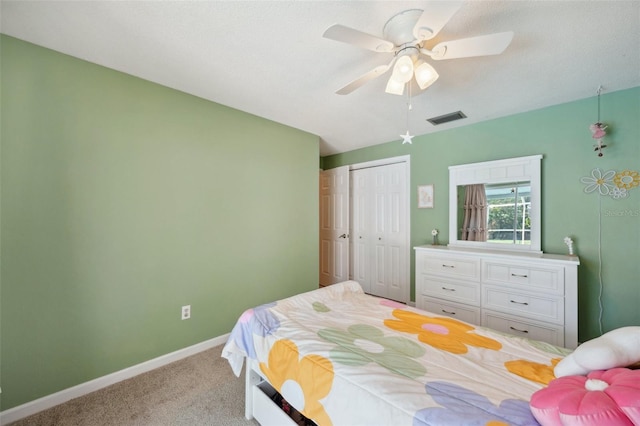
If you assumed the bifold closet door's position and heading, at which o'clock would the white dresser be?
The white dresser is roughly at 9 o'clock from the bifold closet door.

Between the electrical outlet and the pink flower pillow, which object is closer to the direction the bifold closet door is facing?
the electrical outlet

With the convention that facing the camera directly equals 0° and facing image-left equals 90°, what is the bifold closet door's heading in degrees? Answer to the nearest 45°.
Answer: approximately 45°

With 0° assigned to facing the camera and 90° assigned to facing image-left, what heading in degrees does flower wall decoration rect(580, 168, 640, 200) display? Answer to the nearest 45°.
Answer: approximately 0°

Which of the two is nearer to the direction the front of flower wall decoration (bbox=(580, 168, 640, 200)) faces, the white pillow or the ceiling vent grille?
the white pillow

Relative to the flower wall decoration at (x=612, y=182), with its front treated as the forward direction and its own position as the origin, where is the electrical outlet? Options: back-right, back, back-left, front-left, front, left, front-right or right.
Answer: front-right

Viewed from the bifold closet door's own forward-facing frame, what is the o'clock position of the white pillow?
The white pillow is roughly at 10 o'clock from the bifold closet door.

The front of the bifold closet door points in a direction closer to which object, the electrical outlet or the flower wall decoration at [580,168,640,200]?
the electrical outlet

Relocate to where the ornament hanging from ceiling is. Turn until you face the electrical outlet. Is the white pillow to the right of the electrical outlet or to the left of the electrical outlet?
left

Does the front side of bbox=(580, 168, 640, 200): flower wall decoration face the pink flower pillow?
yes

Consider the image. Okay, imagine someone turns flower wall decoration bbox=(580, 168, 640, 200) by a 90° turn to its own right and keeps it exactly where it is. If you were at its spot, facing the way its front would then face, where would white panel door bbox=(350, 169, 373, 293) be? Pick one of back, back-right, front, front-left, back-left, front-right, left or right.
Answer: front
